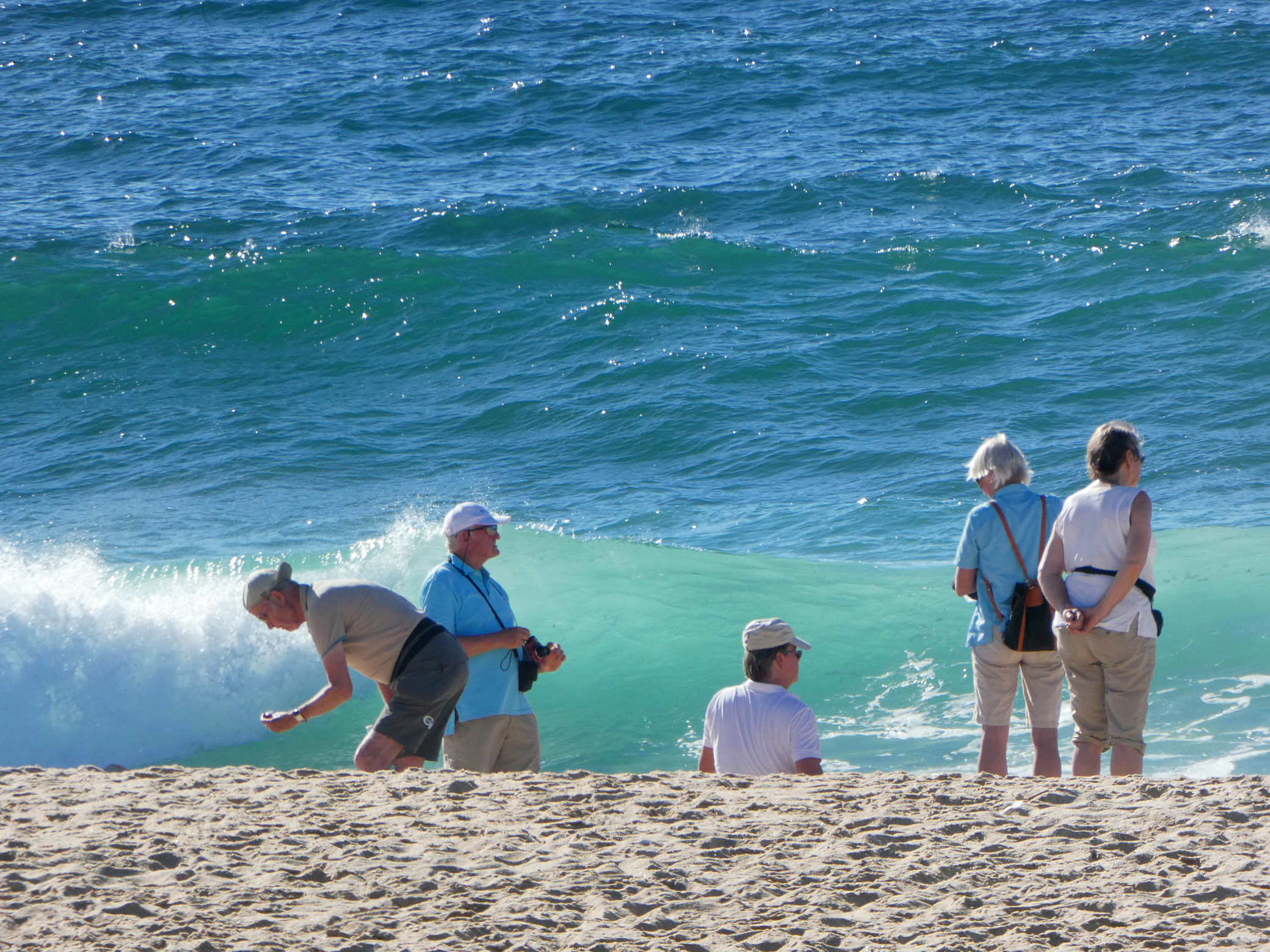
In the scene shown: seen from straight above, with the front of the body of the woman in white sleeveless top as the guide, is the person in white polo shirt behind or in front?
behind

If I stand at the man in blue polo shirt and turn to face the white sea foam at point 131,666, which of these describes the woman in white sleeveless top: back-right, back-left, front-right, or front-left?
back-right

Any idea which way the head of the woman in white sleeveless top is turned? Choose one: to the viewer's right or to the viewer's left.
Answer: to the viewer's right

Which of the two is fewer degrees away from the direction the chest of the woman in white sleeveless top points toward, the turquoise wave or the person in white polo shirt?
the turquoise wave

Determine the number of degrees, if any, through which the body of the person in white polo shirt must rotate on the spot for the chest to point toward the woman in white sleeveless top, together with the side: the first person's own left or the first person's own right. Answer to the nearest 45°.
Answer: approximately 45° to the first person's own right

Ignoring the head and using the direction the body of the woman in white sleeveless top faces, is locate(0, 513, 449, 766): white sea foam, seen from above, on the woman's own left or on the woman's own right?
on the woman's own left

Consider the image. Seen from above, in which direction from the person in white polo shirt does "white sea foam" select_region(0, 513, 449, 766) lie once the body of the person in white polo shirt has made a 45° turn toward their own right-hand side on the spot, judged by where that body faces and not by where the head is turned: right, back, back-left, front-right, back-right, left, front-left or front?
back-left

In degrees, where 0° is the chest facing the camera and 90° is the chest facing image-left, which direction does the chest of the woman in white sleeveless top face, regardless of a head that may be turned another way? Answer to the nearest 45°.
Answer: approximately 225°

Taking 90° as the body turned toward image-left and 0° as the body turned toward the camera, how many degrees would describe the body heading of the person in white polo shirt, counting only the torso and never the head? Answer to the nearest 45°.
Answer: approximately 225°

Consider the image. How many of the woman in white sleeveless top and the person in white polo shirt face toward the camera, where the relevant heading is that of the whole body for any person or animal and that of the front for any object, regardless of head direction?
0

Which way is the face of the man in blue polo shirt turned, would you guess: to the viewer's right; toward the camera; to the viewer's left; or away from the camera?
to the viewer's right

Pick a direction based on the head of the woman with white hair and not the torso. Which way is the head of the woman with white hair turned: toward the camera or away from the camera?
away from the camera
